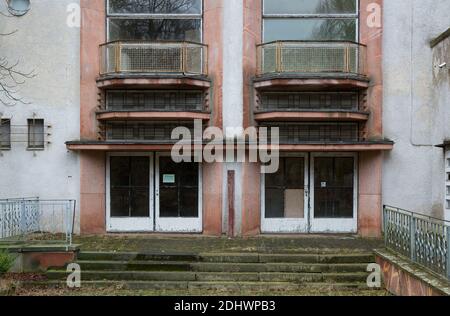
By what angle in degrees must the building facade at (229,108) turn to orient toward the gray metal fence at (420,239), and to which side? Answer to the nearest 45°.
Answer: approximately 45° to its left

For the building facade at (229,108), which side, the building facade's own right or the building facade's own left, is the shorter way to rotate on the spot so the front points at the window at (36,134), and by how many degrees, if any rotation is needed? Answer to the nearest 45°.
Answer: approximately 90° to the building facade's own right

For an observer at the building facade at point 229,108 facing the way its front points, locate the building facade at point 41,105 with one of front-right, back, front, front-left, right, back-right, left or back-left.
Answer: right

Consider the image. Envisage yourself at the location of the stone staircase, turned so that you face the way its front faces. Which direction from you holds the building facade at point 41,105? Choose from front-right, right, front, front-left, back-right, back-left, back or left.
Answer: back-right

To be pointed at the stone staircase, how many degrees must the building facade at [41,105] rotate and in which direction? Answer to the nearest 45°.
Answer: approximately 45° to its left

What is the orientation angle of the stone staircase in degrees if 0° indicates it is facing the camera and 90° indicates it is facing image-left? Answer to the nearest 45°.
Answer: approximately 0°

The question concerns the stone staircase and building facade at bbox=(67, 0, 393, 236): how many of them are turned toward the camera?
2
